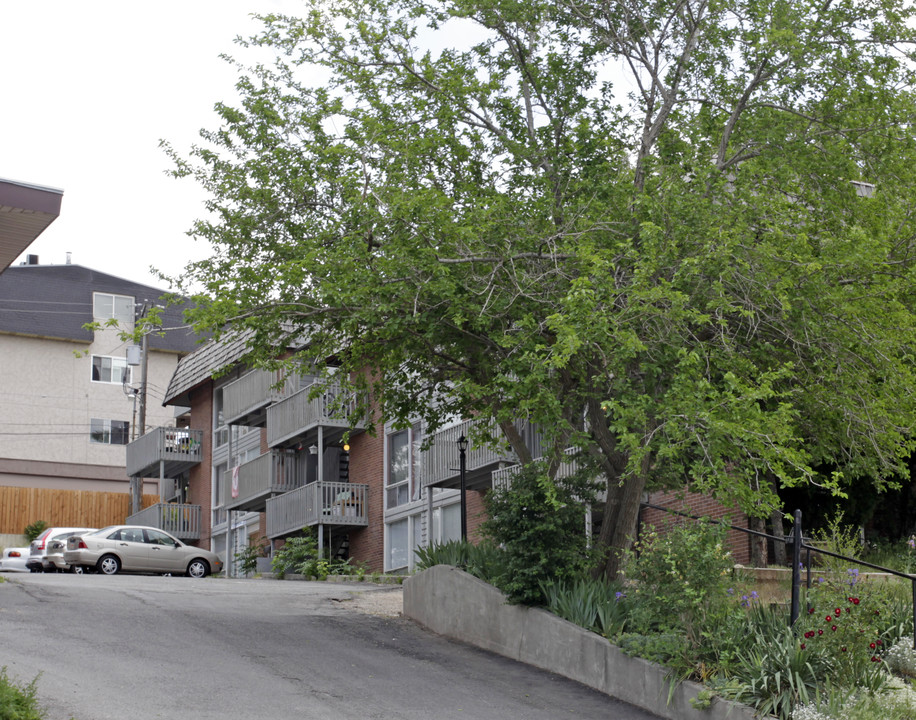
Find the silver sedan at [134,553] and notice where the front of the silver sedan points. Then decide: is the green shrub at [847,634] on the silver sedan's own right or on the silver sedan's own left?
on the silver sedan's own right

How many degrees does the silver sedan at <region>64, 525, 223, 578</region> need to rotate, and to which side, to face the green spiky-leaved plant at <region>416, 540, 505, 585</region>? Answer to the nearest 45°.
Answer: approximately 90° to its right

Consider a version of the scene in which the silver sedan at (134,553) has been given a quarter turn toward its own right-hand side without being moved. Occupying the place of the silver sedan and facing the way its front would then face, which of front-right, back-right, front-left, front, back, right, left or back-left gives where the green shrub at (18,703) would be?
front

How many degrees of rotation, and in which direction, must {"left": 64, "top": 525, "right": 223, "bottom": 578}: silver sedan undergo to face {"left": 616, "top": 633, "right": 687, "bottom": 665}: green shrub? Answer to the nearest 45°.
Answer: approximately 90° to its right

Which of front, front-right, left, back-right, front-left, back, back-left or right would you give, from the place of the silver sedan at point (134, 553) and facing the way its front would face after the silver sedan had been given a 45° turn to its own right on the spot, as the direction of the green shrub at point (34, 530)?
back-left

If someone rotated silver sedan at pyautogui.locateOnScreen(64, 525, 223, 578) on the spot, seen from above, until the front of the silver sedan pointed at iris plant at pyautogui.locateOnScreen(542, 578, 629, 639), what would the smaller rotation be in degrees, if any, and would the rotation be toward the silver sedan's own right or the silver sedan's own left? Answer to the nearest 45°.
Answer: approximately 90° to the silver sedan's own right

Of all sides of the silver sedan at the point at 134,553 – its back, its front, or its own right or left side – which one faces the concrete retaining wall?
right

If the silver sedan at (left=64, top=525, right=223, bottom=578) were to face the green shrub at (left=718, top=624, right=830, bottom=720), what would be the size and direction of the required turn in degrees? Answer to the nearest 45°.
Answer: approximately 90° to its right

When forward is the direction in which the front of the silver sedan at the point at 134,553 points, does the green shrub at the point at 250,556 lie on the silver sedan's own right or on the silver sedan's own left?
on the silver sedan's own left

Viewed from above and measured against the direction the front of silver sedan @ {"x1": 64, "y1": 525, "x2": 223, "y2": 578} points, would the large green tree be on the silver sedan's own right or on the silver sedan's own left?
on the silver sedan's own right

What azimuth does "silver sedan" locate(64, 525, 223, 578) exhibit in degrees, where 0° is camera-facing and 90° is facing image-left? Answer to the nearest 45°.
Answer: approximately 270°

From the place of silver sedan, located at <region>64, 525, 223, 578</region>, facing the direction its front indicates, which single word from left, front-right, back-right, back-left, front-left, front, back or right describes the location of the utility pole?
left
